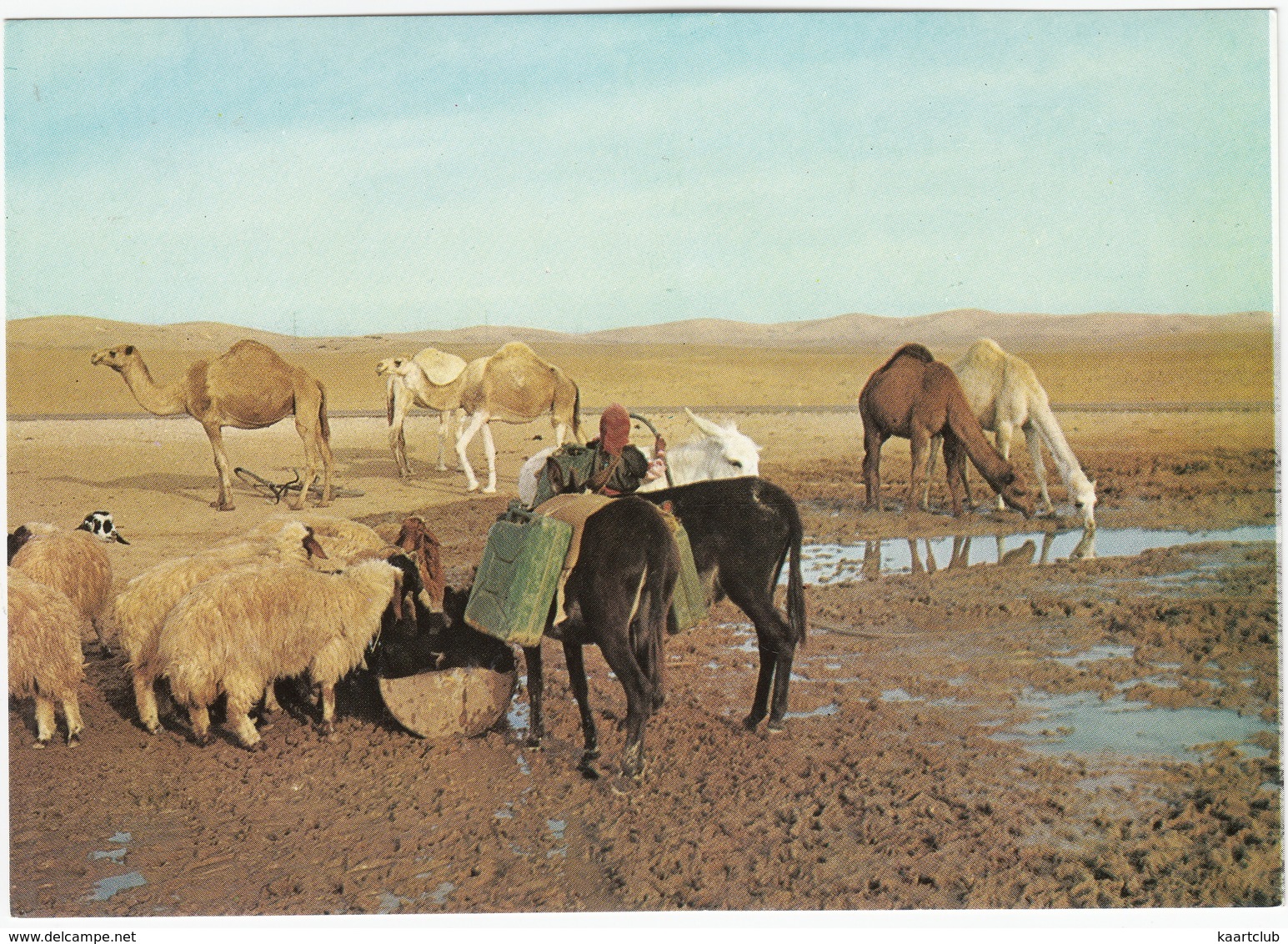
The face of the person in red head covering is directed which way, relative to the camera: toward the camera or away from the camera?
away from the camera

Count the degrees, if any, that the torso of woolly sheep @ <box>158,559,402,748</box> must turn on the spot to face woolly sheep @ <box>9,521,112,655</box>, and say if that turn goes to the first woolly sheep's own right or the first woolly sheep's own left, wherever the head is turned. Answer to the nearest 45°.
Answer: approximately 135° to the first woolly sheep's own left

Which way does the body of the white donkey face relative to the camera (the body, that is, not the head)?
to the viewer's right

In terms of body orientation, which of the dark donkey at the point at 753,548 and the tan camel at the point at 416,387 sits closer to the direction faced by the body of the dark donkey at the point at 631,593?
the tan camel

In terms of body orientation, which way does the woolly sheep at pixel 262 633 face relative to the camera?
to the viewer's right

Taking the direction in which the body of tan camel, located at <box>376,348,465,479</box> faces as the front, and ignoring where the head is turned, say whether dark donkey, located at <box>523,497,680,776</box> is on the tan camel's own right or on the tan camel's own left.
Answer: on the tan camel's own left

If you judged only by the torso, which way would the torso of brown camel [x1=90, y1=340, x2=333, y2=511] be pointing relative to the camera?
to the viewer's left

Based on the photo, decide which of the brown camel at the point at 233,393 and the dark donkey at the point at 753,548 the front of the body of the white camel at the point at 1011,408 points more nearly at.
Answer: the dark donkey
